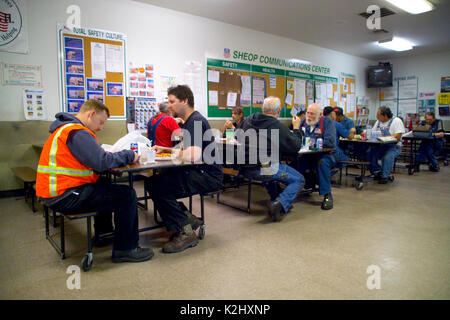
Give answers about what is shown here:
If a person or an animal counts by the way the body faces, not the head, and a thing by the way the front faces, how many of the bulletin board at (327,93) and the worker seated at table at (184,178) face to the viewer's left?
1

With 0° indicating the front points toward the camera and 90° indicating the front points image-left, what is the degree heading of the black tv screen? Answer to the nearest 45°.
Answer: approximately 0°

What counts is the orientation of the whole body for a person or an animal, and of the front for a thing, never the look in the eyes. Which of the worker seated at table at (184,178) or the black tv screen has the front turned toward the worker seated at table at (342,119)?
the black tv screen

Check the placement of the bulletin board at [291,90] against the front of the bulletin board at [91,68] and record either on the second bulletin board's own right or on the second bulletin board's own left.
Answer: on the second bulletin board's own left

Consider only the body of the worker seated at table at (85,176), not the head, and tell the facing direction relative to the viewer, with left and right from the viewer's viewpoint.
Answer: facing to the right of the viewer

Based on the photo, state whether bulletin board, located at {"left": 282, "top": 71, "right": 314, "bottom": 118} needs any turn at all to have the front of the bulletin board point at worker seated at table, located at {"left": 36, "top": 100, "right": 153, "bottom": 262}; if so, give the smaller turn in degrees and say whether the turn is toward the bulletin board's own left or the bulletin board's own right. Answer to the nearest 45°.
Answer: approximately 45° to the bulletin board's own right

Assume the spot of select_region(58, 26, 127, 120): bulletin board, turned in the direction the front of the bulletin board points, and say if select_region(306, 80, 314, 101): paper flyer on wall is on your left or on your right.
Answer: on your left

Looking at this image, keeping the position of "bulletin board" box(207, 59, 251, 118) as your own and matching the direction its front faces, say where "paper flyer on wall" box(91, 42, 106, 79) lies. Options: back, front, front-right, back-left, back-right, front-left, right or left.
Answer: right

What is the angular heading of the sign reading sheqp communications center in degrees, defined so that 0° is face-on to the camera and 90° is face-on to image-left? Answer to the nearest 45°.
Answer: approximately 315°

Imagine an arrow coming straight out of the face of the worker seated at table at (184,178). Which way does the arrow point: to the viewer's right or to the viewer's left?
to the viewer's left
